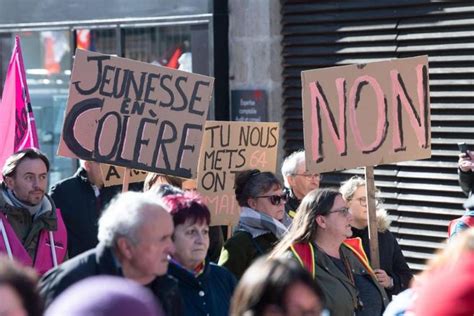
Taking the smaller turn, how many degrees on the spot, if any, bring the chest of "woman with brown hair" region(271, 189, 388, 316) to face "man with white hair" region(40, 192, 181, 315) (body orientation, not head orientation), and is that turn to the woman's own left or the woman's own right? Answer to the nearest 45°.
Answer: approximately 90° to the woman's own right

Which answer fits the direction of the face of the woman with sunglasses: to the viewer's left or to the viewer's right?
to the viewer's right

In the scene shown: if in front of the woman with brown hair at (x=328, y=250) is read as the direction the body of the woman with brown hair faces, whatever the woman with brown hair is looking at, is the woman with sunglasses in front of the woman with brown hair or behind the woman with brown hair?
behind

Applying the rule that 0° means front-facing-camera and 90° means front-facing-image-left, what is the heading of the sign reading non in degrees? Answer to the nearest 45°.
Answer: approximately 0°

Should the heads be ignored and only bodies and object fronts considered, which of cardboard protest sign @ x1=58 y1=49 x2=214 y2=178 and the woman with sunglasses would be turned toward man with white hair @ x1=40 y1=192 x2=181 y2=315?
the cardboard protest sign

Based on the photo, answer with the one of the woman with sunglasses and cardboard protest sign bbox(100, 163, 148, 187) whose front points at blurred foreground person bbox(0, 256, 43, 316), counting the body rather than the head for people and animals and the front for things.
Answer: the cardboard protest sign

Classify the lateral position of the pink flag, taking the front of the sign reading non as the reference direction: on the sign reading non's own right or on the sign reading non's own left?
on the sign reading non's own right

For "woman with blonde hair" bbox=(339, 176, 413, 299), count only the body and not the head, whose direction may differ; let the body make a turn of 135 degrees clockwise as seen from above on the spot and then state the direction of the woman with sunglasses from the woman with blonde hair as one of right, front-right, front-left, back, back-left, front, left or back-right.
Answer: front-left

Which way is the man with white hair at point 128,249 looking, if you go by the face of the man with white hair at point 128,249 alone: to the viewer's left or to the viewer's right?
to the viewer's right

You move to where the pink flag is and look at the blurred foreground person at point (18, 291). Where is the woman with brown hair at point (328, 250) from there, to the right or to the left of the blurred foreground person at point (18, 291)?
left
